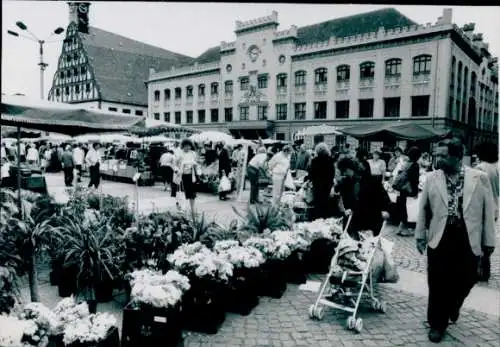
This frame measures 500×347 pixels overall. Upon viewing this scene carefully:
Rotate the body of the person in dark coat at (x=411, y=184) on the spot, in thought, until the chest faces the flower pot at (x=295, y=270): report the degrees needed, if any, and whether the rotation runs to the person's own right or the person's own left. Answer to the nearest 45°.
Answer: approximately 90° to the person's own left

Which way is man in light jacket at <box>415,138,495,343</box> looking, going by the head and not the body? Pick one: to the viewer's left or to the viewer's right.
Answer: to the viewer's left

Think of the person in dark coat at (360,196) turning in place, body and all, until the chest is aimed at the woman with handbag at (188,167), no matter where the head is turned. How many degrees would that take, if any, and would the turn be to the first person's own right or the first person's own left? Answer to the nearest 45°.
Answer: approximately 90° to the first person's own right

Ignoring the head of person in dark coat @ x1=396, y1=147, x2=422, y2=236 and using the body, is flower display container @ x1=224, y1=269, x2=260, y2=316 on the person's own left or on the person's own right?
on the person's own left

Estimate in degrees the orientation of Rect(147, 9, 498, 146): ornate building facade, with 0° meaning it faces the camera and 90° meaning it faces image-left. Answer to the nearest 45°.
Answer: approximately 45°

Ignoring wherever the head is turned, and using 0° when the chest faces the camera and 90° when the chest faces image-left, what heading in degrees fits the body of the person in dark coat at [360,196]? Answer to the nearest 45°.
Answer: approximately 45°

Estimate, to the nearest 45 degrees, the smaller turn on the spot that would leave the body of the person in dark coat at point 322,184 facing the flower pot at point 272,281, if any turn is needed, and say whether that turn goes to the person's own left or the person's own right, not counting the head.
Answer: approximately 180°

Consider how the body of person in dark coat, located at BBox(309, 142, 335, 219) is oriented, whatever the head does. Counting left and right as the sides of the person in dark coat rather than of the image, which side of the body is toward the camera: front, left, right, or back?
back

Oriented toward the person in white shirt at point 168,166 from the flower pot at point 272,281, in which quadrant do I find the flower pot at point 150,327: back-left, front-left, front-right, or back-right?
back-left

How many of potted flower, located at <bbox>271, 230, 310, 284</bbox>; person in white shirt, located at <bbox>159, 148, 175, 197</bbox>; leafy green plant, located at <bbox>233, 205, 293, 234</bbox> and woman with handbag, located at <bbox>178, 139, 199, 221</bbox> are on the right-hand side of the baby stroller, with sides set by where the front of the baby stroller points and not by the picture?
4

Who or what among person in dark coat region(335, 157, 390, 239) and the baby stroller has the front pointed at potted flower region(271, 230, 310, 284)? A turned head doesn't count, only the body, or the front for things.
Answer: the person in dark coat
